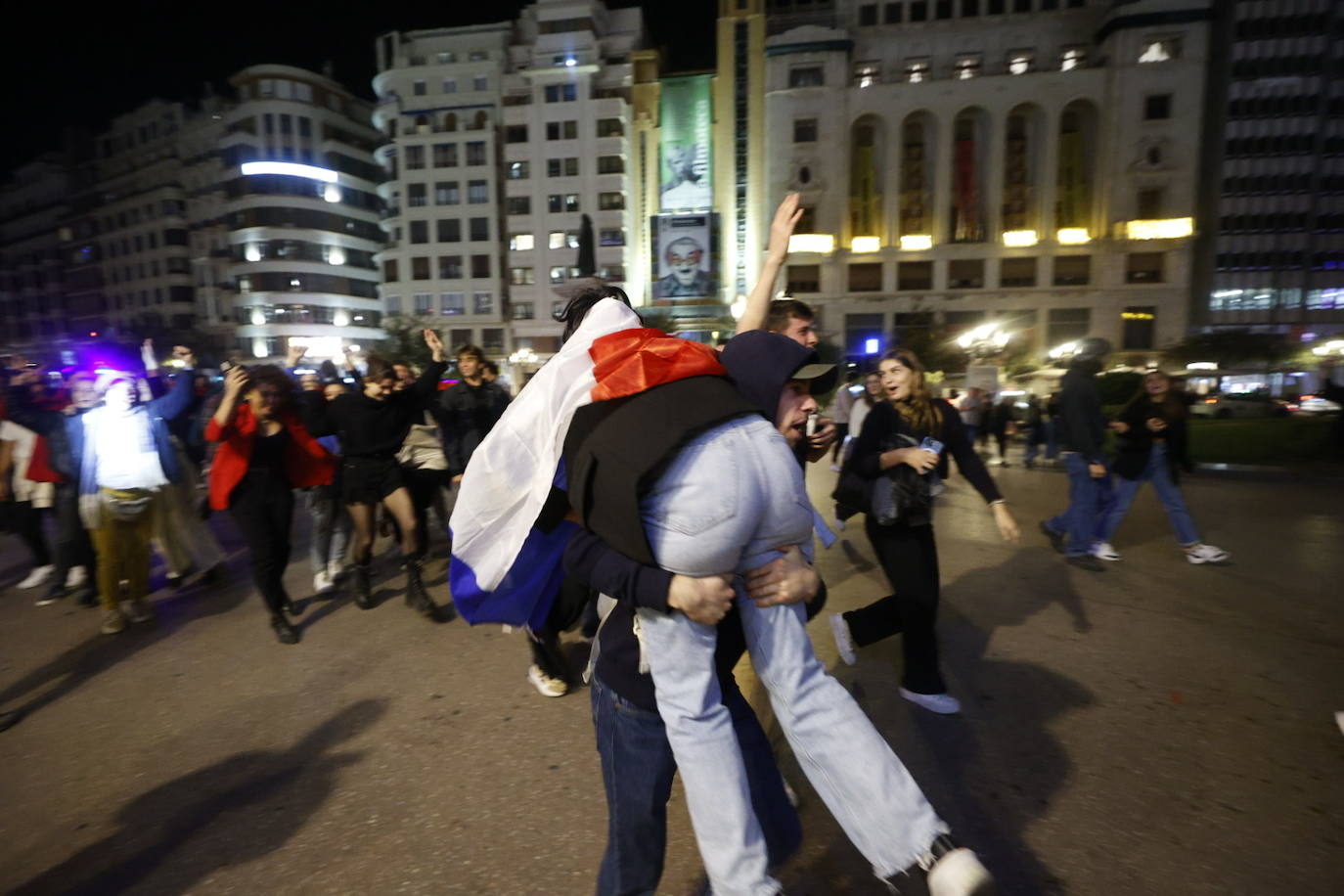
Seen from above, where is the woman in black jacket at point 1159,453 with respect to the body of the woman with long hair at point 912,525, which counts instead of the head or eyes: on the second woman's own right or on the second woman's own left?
on the second woman's own left

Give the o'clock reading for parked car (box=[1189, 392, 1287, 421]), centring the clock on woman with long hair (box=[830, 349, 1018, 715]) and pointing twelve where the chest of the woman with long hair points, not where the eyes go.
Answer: The parked car is roughly at 8 o'clock from the woman with long hair.

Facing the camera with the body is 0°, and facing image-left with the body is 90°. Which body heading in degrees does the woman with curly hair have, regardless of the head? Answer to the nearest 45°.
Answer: approximately 0°

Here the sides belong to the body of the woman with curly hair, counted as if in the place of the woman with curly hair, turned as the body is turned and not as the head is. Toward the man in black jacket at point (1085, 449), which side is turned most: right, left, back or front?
left

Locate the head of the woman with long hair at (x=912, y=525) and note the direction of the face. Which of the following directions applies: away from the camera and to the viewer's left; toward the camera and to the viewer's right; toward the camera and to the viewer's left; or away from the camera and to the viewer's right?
toward the camera and to the viewer's left

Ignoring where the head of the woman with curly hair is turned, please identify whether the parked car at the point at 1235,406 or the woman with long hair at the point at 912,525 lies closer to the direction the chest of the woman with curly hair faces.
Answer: the woman with long hair
